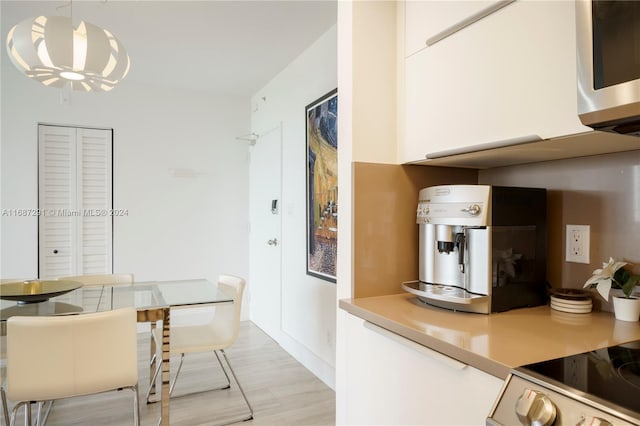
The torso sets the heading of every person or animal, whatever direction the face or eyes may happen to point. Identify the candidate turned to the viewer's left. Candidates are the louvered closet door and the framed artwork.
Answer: the framed artwork

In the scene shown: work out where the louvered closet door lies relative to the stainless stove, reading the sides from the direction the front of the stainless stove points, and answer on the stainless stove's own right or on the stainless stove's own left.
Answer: on the stainless stove's own right

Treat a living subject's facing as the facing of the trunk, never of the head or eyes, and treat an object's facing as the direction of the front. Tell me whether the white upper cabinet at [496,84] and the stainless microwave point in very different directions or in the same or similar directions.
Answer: same or similar directions

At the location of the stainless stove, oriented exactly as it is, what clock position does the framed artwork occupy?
The framed artwork is roughly at 3 o'clock from the stainless stove.

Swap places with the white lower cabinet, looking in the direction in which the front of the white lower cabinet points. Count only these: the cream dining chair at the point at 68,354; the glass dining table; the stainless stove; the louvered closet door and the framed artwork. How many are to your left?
1

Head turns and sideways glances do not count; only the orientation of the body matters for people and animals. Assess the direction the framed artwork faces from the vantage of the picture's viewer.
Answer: facing to the left of the viewer

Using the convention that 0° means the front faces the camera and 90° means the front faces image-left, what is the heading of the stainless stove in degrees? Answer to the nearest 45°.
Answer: approximately 45°

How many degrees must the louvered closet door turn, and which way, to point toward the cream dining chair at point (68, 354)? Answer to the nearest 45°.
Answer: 0° — it already faces it

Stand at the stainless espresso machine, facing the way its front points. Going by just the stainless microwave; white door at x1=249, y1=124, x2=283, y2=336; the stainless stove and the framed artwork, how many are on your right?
2

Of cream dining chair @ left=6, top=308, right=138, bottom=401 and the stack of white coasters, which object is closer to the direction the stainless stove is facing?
the cream dining chair

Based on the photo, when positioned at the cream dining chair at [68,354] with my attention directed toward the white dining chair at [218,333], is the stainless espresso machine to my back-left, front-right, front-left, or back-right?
front-right

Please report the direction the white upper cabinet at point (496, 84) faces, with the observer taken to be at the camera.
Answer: facing the viewer and to the left of the viewer

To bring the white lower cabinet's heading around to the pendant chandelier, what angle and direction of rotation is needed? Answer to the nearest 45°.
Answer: approximately 45° to its right

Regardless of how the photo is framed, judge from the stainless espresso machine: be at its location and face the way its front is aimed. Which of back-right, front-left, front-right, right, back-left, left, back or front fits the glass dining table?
front-right

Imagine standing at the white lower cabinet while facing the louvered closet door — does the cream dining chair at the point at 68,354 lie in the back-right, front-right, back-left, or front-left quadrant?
front-left

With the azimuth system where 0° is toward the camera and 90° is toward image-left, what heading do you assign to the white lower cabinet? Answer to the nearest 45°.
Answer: approximately 45°
